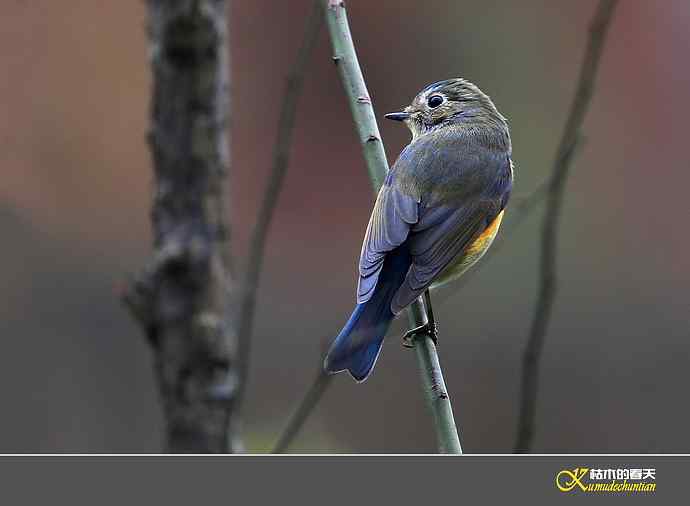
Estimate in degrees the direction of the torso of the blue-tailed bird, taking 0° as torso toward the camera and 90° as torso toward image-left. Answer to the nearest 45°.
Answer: approximately 225°
